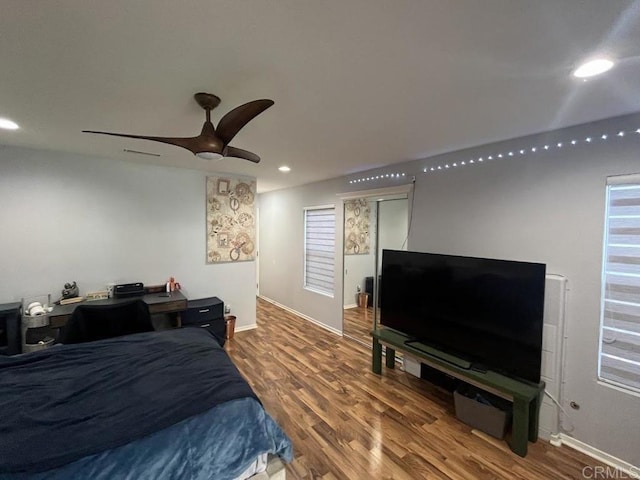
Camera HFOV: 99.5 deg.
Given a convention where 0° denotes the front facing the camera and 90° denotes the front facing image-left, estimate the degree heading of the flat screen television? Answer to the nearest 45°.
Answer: approximately 45°

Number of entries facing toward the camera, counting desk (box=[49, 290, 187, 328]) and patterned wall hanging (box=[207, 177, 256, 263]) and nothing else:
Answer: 2

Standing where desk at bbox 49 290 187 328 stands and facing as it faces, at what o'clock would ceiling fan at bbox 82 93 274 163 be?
The ceiling fan is roughly at 12 o'clock from the desk.

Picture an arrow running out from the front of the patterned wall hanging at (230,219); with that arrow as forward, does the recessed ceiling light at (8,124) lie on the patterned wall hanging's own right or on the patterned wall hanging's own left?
on the patterned wall hanging's own right

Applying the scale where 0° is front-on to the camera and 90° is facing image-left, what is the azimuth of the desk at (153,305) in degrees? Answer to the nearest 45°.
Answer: approximately 0°

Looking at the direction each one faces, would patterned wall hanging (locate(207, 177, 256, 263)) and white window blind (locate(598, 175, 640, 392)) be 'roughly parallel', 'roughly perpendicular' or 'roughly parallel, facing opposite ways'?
roughly perpendicular

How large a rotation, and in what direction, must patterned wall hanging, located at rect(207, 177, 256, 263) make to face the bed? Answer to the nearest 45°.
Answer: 0° — it already faces it

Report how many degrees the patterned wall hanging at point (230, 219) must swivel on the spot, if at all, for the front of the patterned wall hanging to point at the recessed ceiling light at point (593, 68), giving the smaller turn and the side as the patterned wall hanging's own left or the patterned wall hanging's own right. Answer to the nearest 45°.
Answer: approximately 45° to the patterned wall hanging's own left

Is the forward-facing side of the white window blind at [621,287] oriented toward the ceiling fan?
yes

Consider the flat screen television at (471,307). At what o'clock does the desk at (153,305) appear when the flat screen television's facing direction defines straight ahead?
The desk is roughly at 1 o'clock from the flat screen television.

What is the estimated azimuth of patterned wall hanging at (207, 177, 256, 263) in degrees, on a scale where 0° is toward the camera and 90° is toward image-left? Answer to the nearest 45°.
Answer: approximately 0°

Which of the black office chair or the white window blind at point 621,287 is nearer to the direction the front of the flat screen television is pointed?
the black office chair
